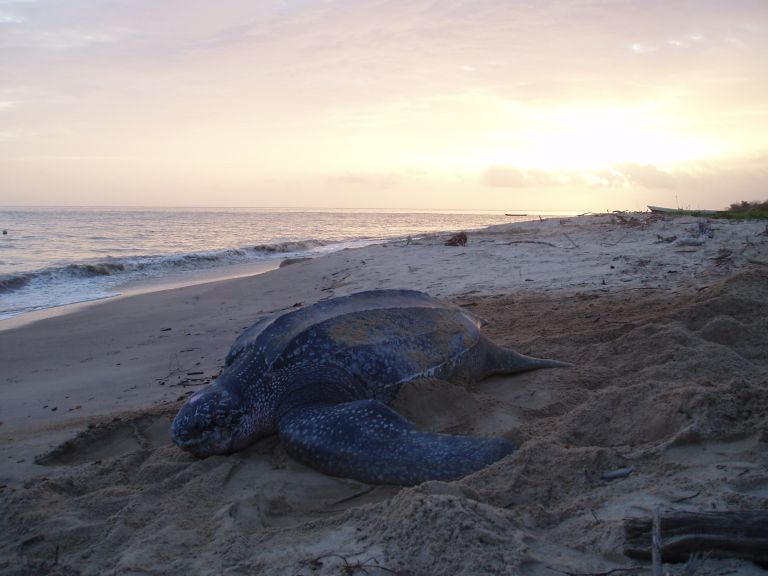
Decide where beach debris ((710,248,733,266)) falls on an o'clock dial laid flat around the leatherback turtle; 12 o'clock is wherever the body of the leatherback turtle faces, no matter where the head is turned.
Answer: The beach debris is roughly at 6 o'clock from the leatherback turtle.

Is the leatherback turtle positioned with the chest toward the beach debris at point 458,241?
no

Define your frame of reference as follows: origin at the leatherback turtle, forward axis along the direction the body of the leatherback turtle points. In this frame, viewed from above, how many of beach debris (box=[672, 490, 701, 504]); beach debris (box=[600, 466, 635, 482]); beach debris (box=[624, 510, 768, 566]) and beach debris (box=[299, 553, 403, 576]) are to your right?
0

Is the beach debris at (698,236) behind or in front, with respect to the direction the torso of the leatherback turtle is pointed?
behind

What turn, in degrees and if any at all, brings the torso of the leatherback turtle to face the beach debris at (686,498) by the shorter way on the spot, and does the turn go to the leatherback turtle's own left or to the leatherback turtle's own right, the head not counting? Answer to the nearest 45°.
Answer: approximately 90° to the leatherback turtle's own left

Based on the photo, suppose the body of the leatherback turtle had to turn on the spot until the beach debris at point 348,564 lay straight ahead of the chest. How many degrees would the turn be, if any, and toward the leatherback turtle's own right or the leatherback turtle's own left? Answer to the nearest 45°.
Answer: approximately 45° to the leatherback turtle's own left

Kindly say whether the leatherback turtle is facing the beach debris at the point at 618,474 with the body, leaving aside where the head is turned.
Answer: no

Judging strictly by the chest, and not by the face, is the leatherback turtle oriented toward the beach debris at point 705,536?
no

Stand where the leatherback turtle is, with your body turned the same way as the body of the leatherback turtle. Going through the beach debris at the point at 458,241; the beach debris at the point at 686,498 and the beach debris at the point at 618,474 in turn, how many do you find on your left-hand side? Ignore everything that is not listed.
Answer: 2

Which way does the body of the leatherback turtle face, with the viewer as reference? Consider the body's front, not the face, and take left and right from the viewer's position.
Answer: facing the viewer and to the left of the viewer

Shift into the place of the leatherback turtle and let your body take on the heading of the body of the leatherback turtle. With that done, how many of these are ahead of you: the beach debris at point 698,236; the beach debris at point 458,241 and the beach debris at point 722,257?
0
